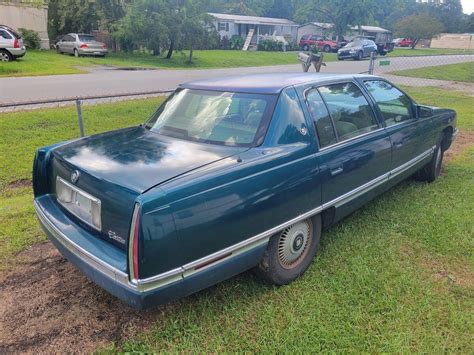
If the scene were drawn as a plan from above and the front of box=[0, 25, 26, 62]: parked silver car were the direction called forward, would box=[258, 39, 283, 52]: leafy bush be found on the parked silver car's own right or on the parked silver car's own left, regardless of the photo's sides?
on the parked silver car's own right

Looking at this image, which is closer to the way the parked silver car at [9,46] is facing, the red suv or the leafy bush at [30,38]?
the leafy bush

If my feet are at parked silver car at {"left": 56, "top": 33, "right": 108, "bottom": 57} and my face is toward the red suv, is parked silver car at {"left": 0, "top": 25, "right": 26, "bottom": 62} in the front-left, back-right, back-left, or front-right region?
back-right

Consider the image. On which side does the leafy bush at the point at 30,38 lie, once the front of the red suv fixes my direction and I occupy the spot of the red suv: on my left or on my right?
on my right

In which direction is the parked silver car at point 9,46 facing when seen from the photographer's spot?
facing away from the viewer and to the left of the viewer
